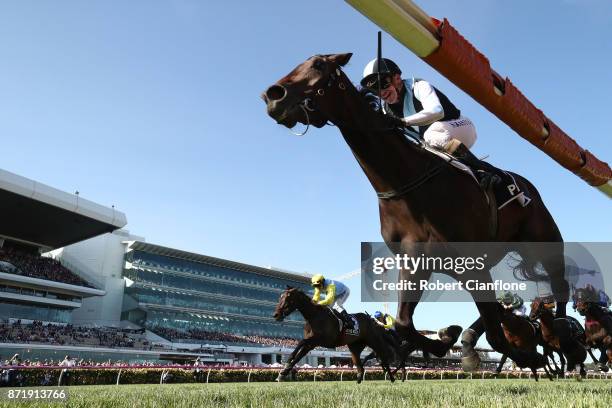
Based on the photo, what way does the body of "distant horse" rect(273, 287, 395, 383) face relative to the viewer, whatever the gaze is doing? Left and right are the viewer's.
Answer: facing to the left of the viewer

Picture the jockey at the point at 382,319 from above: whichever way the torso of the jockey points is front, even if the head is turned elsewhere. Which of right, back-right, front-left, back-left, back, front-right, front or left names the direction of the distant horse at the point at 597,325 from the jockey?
back-left

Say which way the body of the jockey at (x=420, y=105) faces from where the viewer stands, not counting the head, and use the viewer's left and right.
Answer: facing the viewer and to the left of the viewer

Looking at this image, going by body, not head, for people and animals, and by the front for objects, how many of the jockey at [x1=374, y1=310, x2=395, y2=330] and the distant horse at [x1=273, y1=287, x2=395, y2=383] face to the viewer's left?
2

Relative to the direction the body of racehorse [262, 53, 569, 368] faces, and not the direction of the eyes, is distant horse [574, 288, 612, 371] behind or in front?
behind

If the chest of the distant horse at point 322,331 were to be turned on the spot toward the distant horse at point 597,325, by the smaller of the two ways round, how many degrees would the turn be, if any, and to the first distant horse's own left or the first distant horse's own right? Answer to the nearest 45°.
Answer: approximately 180°

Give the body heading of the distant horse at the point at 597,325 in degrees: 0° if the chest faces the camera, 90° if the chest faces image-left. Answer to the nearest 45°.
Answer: approximately 45°

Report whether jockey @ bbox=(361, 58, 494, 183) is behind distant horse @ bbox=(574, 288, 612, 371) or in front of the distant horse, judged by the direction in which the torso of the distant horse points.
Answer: in front

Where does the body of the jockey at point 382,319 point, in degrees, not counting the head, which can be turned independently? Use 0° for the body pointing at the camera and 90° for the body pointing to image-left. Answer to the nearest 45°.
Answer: approximately 90°

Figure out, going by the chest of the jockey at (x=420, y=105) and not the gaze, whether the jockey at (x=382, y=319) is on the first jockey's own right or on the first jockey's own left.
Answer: on the first jockey's own right
